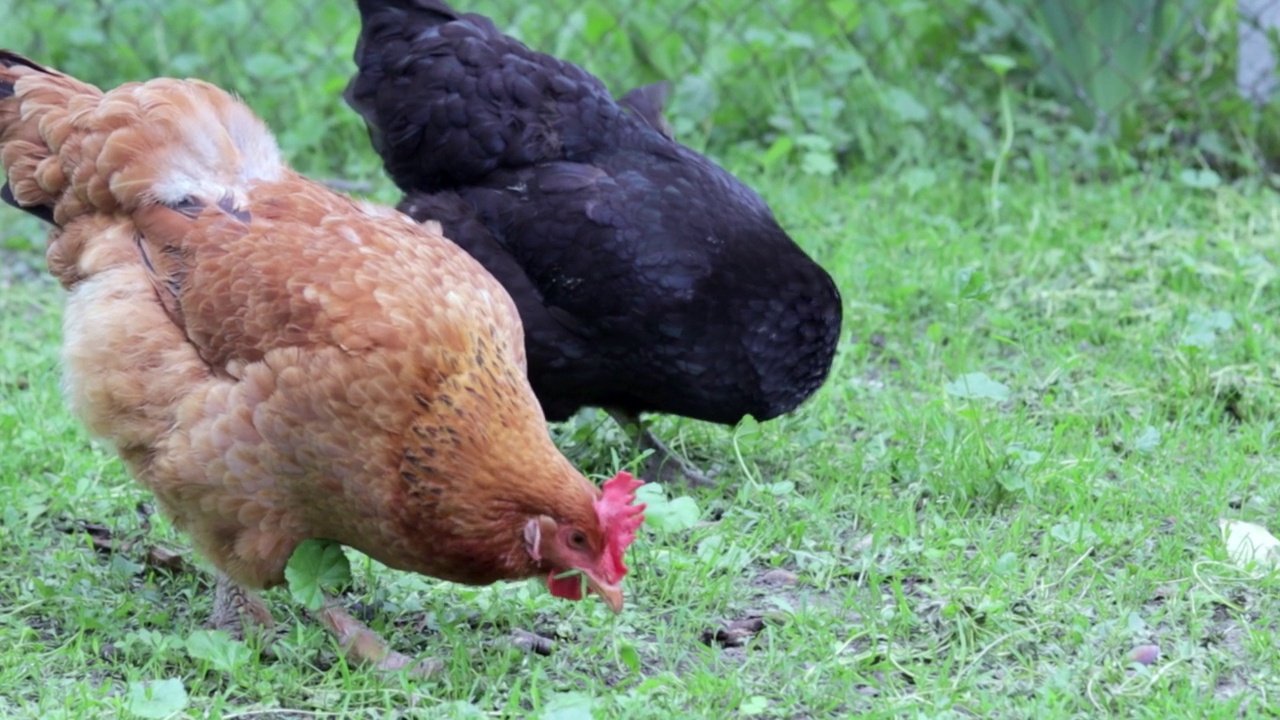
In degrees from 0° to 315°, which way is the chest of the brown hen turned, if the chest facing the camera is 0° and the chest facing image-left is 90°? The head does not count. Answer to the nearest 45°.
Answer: approximately 270°

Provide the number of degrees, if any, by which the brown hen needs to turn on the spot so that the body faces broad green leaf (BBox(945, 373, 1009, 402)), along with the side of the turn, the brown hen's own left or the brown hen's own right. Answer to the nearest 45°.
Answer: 0° — it already faces it

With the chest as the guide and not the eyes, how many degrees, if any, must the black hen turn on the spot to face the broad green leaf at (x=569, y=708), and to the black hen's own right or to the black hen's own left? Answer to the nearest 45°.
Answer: approximately 90° to the black hen's own right

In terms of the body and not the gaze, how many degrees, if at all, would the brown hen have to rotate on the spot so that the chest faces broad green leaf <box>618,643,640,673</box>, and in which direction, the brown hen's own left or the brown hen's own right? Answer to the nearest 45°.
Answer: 0° — it already faces it

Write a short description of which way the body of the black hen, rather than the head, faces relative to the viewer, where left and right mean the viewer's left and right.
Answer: facing to the right of the viewer

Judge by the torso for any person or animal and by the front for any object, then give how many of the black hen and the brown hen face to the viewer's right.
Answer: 2
